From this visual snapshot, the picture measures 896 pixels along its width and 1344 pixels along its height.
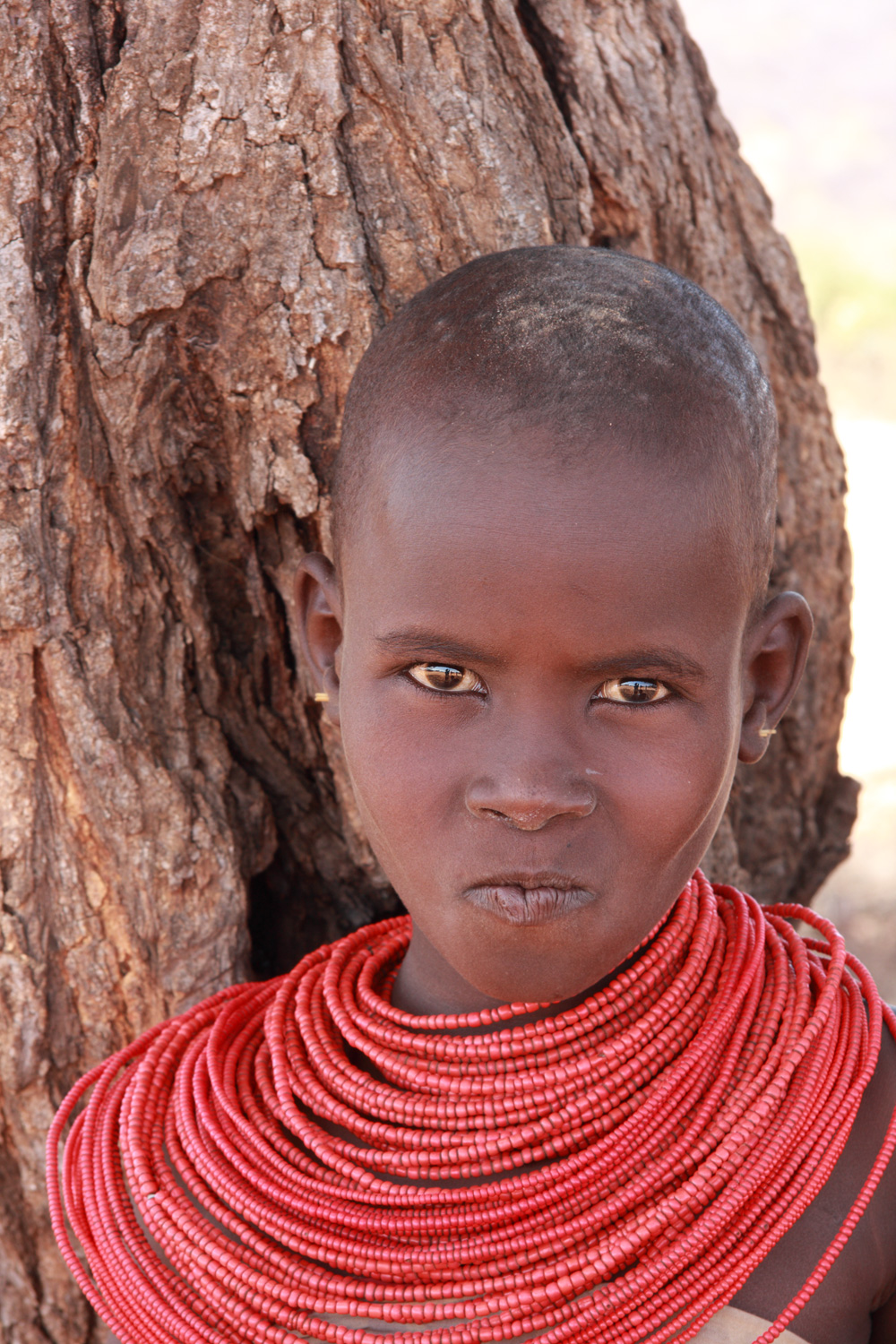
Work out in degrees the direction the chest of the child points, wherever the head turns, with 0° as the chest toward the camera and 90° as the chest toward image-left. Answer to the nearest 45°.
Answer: approximately 0°
